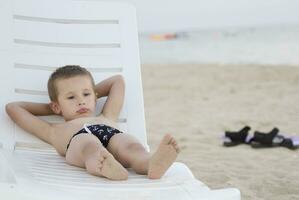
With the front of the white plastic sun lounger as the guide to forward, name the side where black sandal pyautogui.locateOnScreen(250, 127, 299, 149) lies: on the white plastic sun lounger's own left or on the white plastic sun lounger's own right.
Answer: on the white plastic sun lounger's own left

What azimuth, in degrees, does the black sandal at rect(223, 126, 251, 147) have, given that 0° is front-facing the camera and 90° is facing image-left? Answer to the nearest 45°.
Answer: approximately 90°

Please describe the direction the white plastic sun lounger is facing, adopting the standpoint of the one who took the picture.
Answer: facing the viewer and to the right of the viewer
